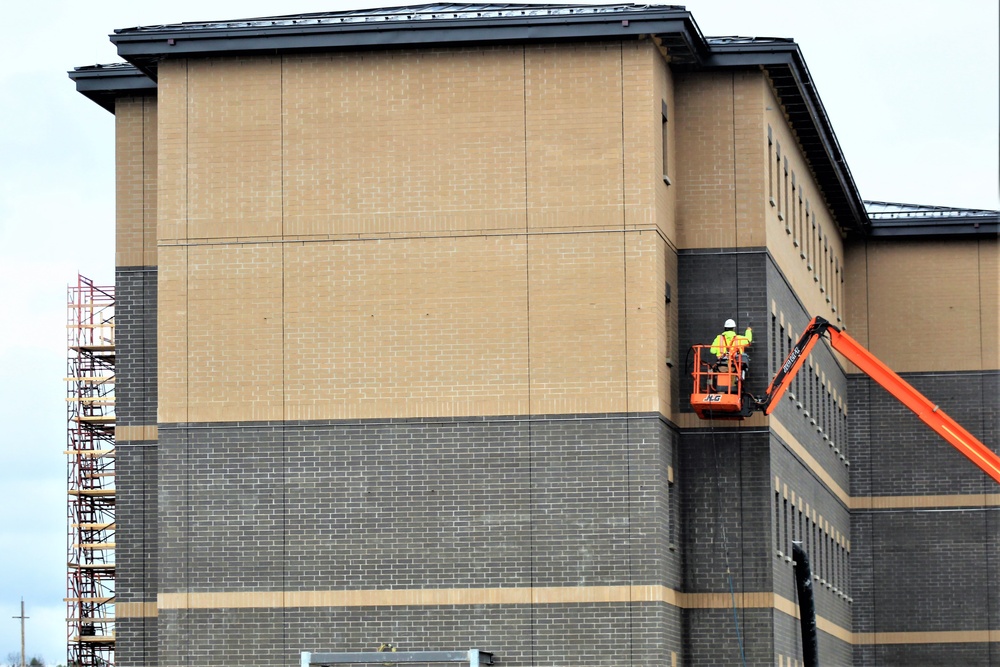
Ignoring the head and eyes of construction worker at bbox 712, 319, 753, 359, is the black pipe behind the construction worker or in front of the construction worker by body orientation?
in front

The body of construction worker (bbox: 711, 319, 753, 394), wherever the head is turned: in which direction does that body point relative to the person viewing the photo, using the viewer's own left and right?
facing away from the viewer
